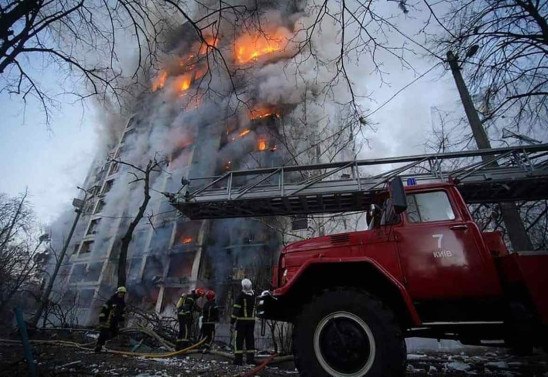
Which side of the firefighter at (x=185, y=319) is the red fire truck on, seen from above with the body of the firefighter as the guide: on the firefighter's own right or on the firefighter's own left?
on the firefighter's own right

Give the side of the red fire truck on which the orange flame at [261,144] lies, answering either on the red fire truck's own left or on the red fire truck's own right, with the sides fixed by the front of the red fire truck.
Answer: on the red fire truck's own right

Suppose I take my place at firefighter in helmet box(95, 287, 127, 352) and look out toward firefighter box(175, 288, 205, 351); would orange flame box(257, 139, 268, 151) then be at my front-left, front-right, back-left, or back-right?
front-left

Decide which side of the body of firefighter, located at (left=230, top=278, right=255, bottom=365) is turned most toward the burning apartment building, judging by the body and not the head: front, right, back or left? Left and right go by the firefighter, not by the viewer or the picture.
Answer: front

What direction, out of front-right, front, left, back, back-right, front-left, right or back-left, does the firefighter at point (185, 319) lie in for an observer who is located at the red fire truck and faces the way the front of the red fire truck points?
front-right

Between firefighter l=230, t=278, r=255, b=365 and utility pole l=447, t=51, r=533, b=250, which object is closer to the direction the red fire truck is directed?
the firefighter

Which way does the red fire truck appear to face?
to the viewer's left

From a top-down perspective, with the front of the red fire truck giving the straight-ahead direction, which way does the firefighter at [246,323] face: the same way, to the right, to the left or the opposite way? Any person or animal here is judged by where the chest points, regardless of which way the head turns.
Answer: to the right
